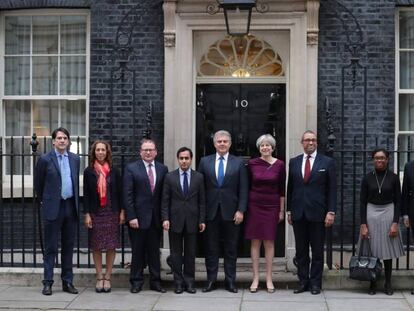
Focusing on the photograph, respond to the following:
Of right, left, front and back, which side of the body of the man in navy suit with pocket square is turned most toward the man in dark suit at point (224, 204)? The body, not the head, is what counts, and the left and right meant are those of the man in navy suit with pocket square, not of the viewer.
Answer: right

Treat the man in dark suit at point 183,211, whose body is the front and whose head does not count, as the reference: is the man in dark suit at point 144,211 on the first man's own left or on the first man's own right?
on the first man's own right

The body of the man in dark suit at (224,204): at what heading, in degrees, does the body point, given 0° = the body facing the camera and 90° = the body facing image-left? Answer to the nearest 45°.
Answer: approximately 0°

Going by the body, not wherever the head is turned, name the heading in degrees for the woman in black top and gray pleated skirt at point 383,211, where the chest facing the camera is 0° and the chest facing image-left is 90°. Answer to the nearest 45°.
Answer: approximately 0°

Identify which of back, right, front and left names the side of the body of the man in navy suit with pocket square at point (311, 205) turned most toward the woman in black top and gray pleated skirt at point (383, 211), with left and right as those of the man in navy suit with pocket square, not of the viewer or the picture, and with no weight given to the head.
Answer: left

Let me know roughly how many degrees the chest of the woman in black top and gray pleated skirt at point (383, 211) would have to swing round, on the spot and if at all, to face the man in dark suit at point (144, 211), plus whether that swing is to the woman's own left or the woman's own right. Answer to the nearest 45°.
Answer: approximately 90° to the woman's own right

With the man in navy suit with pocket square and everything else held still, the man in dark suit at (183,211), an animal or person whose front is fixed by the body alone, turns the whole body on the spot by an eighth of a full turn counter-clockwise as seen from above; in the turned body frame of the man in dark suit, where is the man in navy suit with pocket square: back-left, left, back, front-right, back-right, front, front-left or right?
front-left

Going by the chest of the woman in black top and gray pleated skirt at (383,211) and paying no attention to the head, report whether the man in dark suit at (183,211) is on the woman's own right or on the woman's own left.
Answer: on the woman's own right
